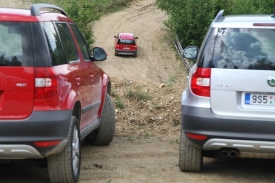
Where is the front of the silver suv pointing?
away from the camera

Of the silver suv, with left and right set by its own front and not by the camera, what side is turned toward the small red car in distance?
front

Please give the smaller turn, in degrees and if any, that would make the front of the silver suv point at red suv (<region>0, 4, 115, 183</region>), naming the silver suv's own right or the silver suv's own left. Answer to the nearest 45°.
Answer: approximately 135° to the silver suv's own left

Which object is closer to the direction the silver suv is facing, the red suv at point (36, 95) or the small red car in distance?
the small red car in distance
